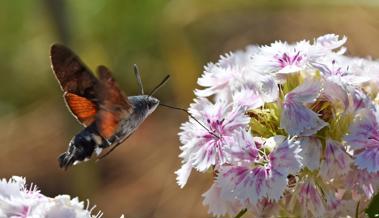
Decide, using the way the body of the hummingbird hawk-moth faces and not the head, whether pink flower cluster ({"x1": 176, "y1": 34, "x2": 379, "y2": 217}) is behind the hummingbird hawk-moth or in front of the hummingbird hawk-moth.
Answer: in front

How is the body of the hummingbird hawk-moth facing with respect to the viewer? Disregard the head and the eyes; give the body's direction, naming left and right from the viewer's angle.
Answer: facing to the right of the viewer
